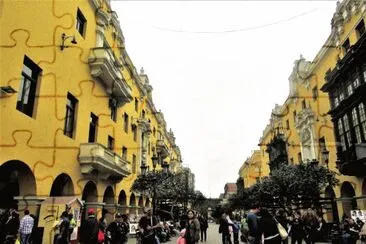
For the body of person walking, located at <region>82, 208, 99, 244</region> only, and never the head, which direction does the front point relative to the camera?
away from the camera

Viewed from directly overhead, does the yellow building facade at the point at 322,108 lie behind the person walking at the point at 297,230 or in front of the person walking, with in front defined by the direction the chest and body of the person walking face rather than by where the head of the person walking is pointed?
behind

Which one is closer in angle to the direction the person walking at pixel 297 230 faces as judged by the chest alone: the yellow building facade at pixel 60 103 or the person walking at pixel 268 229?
the person walking

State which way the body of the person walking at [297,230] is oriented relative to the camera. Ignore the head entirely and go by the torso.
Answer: toward the camera

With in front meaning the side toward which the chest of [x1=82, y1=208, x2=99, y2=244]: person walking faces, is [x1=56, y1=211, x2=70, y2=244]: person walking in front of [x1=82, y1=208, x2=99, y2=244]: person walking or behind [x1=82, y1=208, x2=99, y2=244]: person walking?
in front

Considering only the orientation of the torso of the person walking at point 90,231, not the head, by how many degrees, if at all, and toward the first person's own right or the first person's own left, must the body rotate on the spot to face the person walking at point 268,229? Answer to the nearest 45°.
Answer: approximately 135° to the first person's own right
